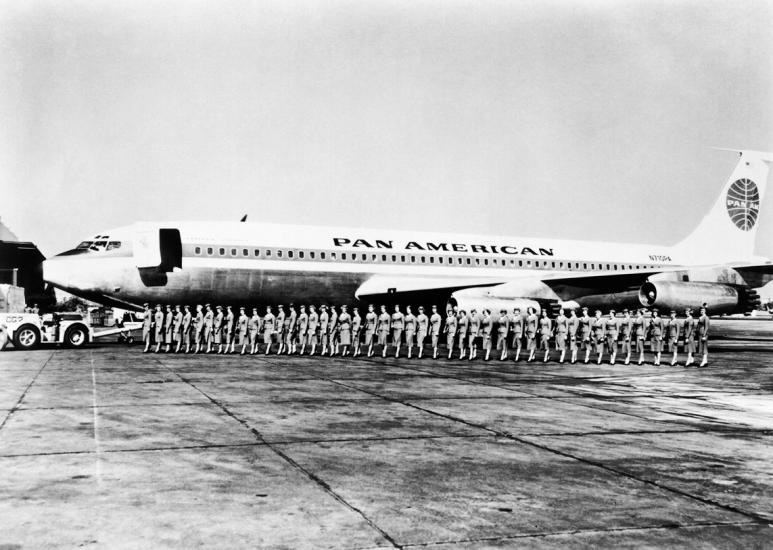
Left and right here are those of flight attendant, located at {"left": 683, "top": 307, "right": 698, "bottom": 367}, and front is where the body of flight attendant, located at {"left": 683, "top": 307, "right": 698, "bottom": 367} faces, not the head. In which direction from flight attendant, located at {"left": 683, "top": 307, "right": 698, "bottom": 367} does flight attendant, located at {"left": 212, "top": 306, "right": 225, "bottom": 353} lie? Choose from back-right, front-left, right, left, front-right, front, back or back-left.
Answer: front-right

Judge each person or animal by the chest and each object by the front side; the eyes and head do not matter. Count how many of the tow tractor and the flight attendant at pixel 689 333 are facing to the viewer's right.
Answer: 0

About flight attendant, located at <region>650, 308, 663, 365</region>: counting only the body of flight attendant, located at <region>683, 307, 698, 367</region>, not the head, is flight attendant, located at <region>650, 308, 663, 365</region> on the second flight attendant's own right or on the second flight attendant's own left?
on the second flight attendant's own right

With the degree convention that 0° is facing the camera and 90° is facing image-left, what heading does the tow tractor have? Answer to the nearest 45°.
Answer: approximately 90°

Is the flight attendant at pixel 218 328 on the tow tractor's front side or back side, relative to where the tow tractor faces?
on the back side

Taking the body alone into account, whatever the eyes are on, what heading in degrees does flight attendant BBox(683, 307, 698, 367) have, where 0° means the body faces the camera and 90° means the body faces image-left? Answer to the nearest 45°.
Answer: approximately 45°

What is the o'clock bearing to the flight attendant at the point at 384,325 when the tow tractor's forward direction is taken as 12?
The flight attendant is roughly at 7 o'clock from the tow tractor.

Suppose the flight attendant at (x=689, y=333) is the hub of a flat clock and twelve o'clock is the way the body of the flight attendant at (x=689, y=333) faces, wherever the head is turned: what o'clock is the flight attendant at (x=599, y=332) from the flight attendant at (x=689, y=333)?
the flight attendant at (x=599, y=332) is roughly at 2 o'clock from the flight attendant at (x=689, y=333).

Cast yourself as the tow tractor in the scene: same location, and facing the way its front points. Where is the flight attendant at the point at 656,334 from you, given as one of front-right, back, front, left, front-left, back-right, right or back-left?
back-left

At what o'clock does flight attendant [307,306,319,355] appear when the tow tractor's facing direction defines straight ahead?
The flight attendant is roughly at 7 o'clock from the tow tractor.

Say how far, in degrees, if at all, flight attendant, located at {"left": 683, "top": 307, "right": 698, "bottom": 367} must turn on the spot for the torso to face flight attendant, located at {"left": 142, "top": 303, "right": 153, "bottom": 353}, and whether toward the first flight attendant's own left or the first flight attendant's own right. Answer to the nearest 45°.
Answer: approximately 45° to the first flight attendant's own right
